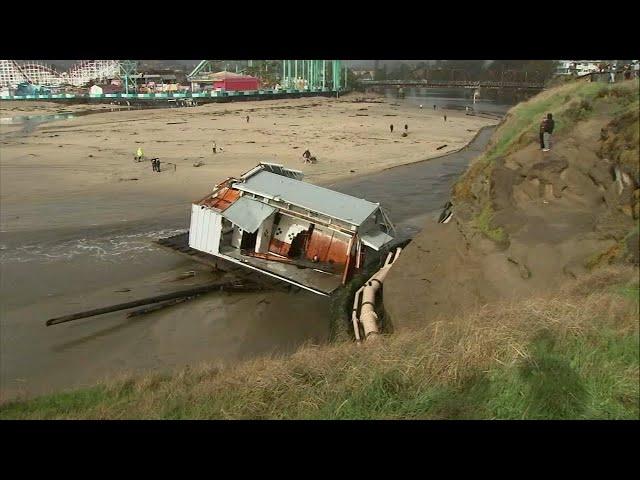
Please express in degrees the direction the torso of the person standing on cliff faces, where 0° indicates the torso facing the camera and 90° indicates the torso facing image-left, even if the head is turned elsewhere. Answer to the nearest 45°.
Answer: approximately 90°

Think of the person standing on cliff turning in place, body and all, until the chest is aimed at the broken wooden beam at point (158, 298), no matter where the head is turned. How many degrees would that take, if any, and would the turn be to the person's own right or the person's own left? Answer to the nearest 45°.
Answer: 0° — they already face it

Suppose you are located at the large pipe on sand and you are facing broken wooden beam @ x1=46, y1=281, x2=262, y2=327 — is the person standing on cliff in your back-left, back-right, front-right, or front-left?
back-right
